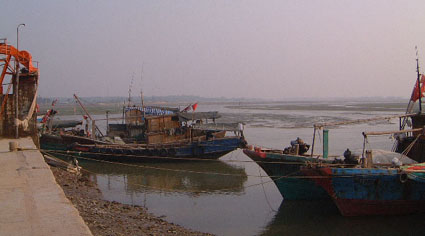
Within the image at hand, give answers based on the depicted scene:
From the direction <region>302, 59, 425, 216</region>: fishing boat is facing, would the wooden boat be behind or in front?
in front

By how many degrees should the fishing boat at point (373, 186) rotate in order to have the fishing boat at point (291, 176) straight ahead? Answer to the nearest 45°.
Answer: approximately 45° to its right

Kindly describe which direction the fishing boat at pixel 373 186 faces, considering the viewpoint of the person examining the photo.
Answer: facing to the left of the viewer
